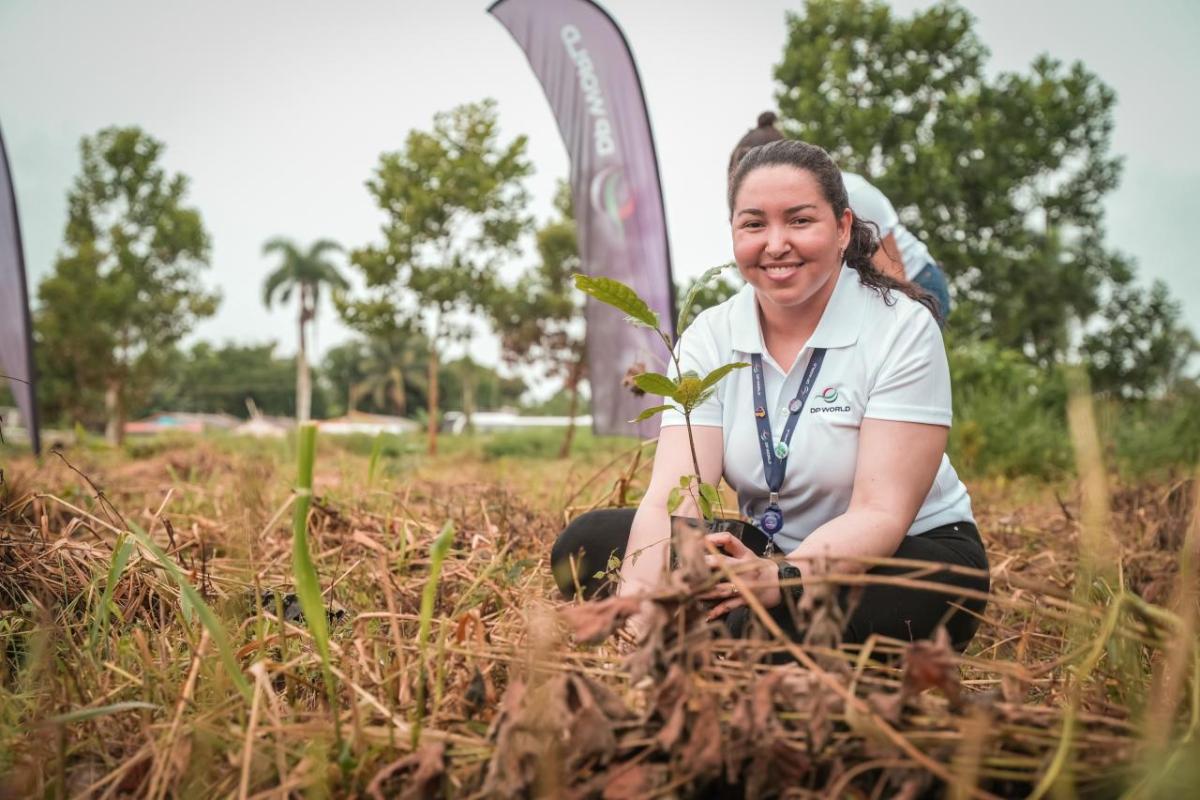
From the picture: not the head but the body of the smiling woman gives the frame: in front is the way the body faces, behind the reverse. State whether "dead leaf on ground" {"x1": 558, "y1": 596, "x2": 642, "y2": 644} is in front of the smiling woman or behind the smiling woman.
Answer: in front

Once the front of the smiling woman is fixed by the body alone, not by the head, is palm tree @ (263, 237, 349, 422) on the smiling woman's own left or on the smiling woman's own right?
on the smiling woman's own right

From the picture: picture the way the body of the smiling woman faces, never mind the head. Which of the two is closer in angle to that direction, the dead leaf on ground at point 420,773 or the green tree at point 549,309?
the dead leaf on ground

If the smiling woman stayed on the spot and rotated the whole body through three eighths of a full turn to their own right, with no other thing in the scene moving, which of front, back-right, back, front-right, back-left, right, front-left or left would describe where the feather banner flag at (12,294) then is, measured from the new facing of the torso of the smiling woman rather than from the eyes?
front-left

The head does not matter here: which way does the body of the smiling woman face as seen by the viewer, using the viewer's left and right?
facing the viewer and to the left of the viewer

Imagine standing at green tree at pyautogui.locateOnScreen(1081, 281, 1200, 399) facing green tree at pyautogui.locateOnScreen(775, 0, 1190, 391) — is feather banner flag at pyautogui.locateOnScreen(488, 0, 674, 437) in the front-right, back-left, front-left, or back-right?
front-left

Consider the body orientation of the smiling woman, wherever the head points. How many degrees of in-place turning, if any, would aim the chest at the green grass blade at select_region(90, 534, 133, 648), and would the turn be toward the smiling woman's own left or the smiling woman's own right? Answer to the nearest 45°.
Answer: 0° — they already face it

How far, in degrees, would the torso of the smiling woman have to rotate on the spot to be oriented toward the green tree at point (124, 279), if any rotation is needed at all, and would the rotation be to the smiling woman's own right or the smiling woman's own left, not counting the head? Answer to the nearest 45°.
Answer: approximately 90° to the smiling woman's own right

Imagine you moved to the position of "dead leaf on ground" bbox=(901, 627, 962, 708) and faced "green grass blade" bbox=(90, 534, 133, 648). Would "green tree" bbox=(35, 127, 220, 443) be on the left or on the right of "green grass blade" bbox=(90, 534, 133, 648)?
right
